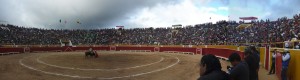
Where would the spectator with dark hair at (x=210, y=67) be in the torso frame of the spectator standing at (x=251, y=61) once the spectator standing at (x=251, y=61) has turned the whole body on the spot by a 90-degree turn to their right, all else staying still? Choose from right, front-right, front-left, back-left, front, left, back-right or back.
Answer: back

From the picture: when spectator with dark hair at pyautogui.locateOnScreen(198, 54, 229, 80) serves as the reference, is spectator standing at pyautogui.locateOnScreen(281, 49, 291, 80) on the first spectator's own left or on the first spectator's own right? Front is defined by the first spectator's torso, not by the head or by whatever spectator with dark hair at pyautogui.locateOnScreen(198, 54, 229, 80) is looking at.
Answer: on the first spectator's own right

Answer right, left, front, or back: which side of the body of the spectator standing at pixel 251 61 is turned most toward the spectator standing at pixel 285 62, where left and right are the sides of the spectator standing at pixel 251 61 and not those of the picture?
right

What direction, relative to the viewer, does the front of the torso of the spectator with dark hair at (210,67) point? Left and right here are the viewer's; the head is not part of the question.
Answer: facing away from the viewer and to the left of the viewer
